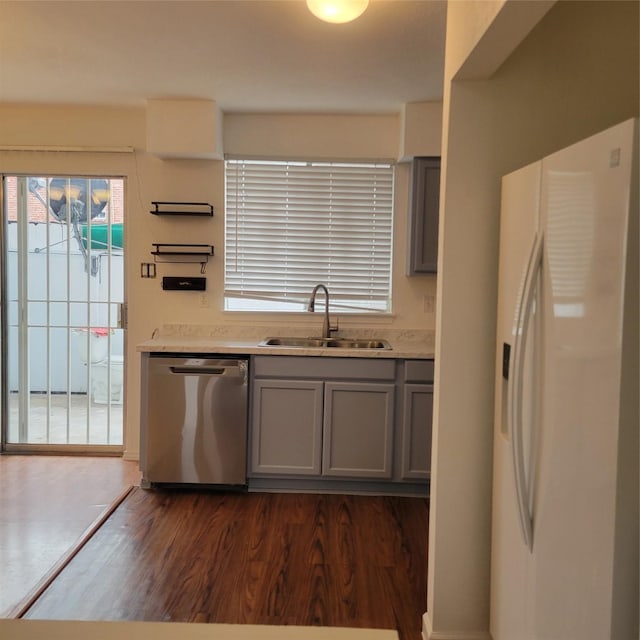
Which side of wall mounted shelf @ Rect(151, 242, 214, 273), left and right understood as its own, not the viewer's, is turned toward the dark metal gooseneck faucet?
left

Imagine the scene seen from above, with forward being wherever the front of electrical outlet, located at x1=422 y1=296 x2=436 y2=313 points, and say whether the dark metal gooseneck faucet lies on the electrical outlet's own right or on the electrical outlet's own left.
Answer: on the electrical outlet's own right

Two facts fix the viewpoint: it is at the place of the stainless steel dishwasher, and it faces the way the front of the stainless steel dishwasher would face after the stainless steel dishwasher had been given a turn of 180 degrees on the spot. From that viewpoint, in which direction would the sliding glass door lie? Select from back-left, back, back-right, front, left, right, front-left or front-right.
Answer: front-left

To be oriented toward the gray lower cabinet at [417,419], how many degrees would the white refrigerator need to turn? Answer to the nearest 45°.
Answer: approximately 90° to its right
